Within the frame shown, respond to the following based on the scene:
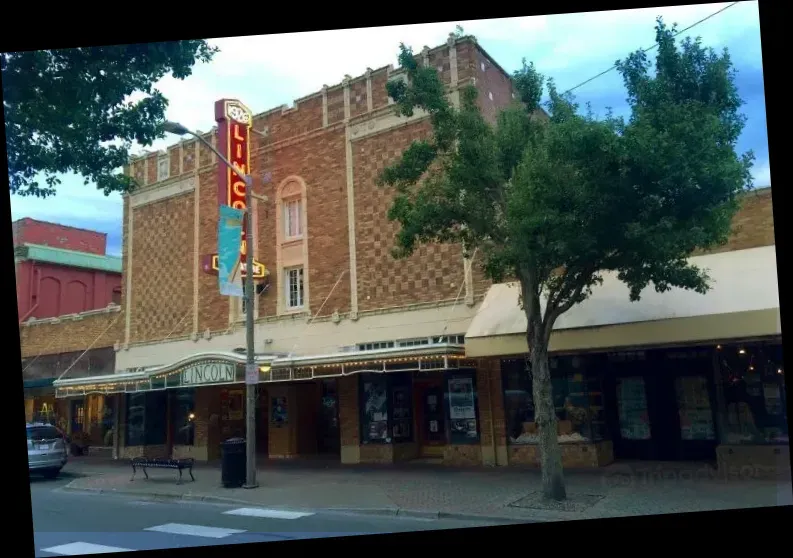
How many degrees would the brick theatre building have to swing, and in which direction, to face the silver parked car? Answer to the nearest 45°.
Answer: approximately 45° to its right

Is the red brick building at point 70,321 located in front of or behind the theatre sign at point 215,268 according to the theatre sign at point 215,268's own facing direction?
behind

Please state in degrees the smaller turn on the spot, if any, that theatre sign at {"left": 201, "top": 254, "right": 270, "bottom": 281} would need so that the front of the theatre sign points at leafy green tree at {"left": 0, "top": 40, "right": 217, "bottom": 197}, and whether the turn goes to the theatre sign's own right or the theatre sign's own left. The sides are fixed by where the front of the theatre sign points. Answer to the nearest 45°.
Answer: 0° — it already faces it
